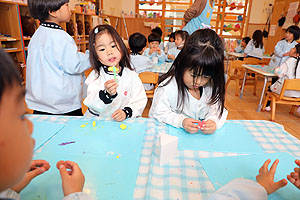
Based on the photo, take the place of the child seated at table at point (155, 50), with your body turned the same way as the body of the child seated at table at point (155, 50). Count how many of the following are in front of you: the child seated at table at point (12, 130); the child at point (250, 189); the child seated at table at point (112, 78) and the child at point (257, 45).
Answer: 3

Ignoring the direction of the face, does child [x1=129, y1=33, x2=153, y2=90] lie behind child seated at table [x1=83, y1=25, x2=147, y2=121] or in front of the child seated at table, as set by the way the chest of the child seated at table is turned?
behind

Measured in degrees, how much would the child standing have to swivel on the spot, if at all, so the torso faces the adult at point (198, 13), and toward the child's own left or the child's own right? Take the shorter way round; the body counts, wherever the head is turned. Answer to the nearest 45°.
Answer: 0° — they already face them

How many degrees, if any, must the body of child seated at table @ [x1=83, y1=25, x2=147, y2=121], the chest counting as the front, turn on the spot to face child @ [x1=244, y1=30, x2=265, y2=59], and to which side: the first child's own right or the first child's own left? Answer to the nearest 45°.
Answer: approximately 135° to the first child's own left

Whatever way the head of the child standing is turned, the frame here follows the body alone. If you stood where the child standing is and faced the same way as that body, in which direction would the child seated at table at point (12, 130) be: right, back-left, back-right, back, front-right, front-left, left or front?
back-right

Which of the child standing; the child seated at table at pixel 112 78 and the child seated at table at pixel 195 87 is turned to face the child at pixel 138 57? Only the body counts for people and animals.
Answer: the child standing
